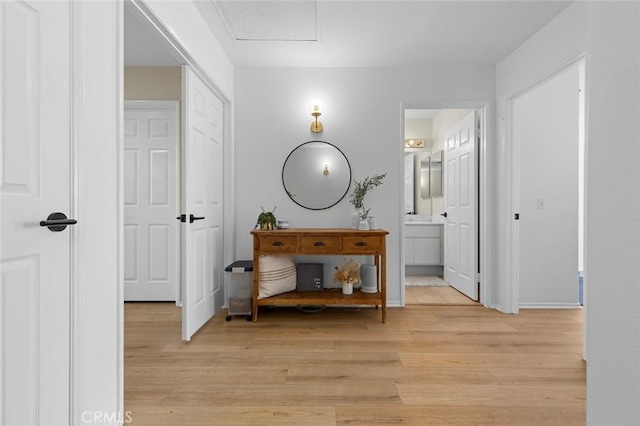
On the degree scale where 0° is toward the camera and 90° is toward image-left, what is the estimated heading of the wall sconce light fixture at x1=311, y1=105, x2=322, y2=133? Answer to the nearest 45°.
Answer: approximately 0°

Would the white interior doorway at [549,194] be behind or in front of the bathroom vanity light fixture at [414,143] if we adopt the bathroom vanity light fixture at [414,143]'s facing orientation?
in front

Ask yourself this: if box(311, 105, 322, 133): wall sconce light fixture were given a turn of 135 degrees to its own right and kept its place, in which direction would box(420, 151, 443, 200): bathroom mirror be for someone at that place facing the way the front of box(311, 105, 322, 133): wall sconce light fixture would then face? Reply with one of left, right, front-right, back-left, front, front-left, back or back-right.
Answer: right

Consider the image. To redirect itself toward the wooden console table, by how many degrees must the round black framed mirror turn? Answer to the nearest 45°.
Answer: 0° — it already faces it

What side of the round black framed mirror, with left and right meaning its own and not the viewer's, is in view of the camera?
front

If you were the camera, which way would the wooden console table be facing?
facing the viewer

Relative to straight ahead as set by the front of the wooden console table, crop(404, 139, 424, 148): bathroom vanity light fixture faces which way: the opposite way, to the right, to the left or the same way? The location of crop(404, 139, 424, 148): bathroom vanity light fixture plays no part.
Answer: the same way

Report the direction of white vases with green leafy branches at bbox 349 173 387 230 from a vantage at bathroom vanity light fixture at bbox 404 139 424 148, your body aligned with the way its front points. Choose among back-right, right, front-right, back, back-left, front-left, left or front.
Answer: front

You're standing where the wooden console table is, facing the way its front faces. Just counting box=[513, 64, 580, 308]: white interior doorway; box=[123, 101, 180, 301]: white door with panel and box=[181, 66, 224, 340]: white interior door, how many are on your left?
1

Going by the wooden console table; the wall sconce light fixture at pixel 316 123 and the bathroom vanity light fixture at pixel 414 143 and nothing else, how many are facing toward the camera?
3

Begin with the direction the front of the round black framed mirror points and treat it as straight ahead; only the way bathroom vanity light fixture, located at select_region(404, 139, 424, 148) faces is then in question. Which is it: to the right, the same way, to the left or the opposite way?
the same way
